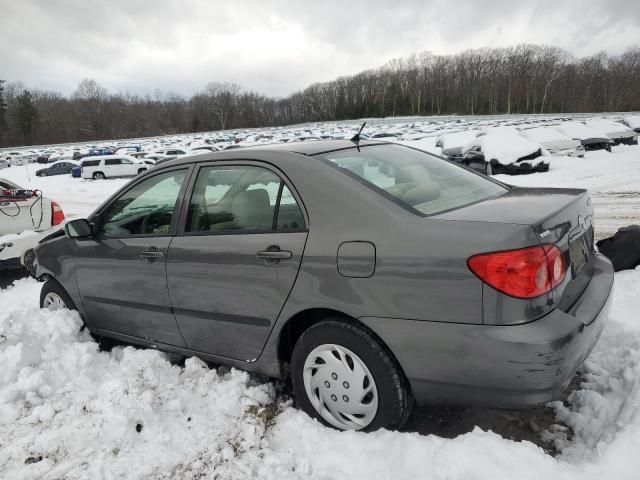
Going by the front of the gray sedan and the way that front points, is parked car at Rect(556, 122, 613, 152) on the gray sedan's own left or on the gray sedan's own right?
on the gray sedan's own right

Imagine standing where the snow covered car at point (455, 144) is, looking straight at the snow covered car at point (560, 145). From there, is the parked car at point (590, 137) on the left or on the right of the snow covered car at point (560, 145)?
left

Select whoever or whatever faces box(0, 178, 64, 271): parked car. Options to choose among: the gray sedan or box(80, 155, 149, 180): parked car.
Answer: the gray sedan

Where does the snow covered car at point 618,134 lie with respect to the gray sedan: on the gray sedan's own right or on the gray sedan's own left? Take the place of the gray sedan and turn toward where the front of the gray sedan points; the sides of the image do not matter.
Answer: on the gray sedan's own right

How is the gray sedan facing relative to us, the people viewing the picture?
facing away from the viewer and to the left of the viewer

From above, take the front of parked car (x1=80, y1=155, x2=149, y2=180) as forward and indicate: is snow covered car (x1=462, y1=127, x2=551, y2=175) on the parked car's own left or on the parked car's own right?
on the parked car's own right

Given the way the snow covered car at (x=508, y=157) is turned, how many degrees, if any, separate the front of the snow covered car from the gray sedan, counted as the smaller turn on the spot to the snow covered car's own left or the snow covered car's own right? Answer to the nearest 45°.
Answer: approximately 45° to the snow covered car's own right

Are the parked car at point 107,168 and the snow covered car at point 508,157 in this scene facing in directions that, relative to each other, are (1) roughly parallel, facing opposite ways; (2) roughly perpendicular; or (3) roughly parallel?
roughly perpendicular
